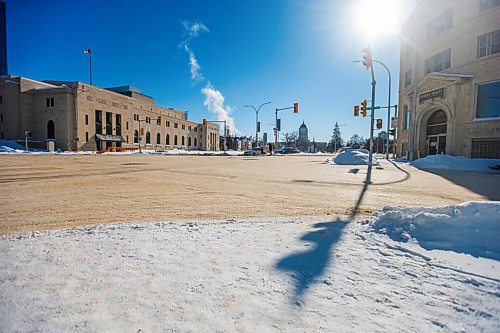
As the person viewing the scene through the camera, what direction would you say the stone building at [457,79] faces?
facing the viewer and to the left of the viewer

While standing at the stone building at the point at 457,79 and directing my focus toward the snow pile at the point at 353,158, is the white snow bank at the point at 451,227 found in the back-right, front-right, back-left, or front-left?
front-left

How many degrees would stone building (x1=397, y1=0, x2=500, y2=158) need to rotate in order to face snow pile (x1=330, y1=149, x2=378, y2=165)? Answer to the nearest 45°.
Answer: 0° — it already faces it

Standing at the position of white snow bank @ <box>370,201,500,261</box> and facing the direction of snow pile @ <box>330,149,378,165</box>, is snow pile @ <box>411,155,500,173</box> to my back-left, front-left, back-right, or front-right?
front-right

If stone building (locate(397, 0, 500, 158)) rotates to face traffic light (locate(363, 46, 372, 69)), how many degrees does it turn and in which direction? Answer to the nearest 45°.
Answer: approximately 45° to its left

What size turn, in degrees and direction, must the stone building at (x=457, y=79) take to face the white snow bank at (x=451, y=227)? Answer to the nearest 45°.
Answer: approximately 45° to its left
